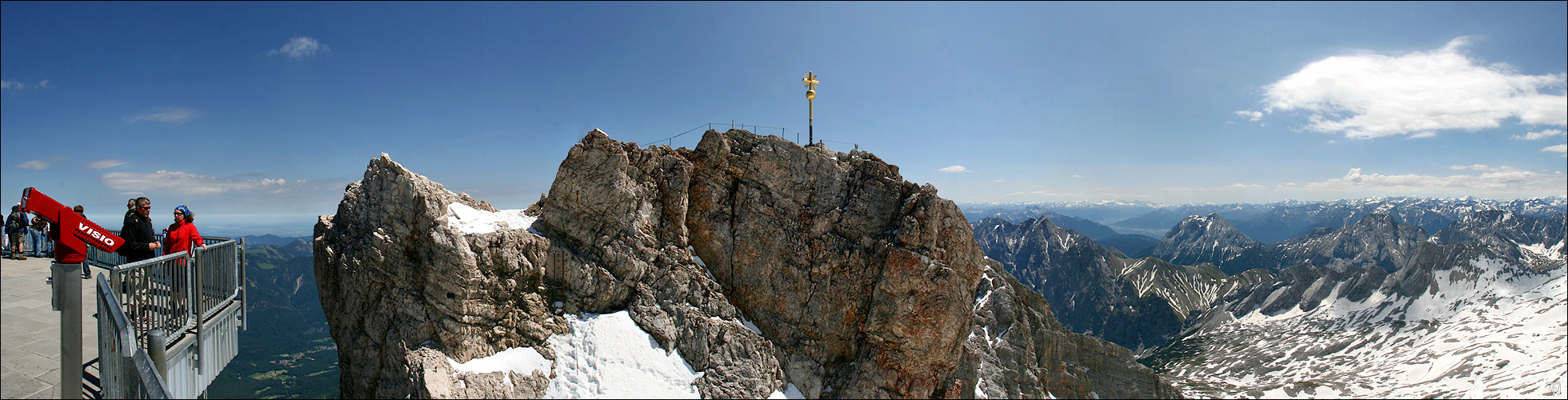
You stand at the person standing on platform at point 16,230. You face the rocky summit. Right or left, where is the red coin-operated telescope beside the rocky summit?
right

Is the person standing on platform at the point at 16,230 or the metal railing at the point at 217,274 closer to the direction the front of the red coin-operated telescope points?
the metal railing

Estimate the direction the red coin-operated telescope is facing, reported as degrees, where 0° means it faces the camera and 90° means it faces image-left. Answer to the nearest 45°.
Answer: approximately 270°

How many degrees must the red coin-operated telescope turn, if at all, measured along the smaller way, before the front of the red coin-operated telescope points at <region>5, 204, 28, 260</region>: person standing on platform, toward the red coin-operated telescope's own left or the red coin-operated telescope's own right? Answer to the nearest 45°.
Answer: approximately 90° to the red coin-operated telescope's own left

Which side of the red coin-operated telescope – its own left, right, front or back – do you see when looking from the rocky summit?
front

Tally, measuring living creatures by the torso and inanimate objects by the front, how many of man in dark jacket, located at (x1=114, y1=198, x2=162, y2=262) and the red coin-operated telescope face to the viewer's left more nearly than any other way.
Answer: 0

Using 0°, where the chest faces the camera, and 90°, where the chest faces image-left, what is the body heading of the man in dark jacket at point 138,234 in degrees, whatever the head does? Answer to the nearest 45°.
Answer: approximately 315°

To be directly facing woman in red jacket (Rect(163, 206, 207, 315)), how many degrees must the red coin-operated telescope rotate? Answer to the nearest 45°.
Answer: approximately 45° to its left

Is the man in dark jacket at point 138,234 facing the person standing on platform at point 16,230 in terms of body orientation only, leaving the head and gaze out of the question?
no

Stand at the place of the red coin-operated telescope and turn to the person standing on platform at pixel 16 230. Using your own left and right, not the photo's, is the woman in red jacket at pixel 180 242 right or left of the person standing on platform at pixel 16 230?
right
